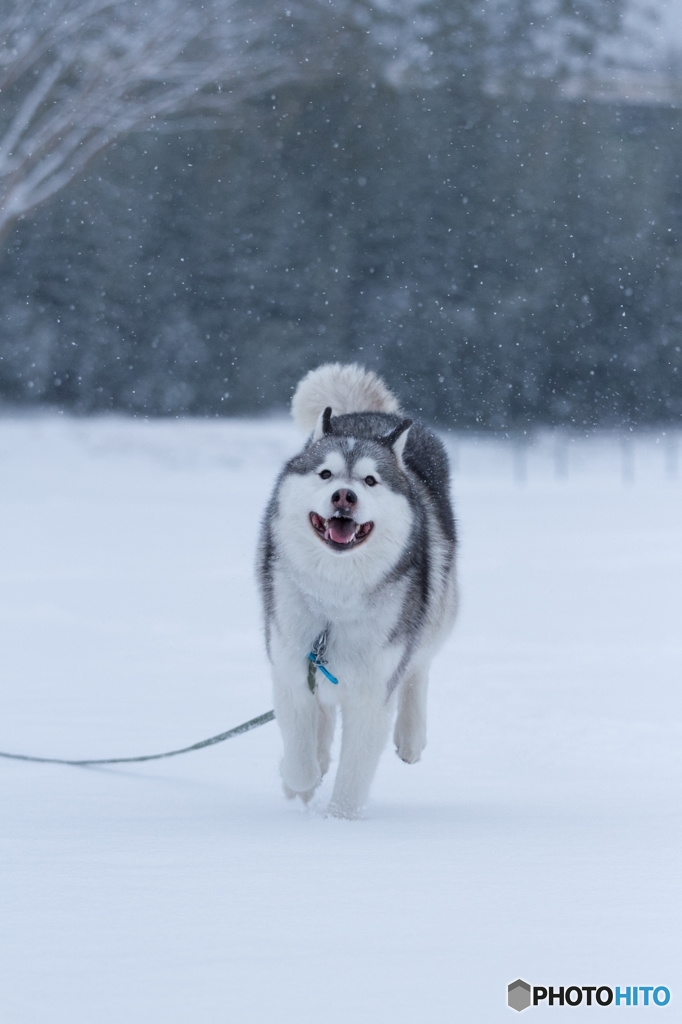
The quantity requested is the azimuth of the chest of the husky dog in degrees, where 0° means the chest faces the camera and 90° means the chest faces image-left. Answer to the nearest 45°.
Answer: approximately 0°

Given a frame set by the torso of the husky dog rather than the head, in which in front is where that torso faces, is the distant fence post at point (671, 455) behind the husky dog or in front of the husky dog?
behind

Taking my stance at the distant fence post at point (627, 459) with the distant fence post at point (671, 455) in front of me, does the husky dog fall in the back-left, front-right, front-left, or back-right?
back-right

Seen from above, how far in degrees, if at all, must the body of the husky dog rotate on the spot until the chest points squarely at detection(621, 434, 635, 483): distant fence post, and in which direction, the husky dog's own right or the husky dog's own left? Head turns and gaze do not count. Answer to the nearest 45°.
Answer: approximately 180°
